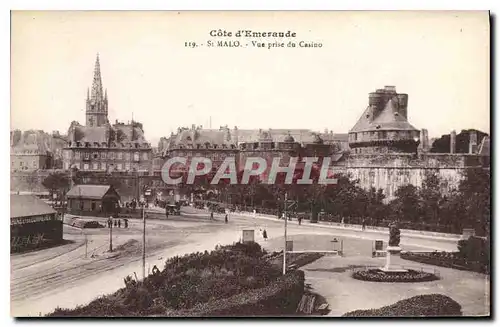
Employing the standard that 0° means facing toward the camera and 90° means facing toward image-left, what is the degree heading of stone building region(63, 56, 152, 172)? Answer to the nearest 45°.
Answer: approximately 0°

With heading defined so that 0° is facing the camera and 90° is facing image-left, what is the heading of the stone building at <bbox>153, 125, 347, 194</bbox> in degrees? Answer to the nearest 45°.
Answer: approximately 0°

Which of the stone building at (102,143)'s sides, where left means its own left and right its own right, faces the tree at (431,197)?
left

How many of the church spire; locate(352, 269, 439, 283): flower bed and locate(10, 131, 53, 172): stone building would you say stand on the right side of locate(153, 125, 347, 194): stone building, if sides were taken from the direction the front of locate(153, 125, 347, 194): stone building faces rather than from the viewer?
2

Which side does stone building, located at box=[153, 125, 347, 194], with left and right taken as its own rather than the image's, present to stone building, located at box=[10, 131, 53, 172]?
right

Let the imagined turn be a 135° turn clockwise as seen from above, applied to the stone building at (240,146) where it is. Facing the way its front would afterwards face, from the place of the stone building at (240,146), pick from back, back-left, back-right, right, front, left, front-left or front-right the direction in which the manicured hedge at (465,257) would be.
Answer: back-left

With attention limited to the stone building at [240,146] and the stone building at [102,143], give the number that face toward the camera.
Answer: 2
